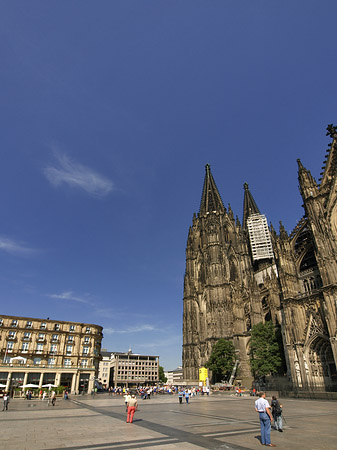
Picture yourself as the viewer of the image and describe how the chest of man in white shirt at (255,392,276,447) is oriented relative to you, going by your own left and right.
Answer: facing away from the viewer and to the right of the viewer

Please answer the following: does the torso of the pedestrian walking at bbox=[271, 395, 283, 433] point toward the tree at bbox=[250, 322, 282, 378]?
yes

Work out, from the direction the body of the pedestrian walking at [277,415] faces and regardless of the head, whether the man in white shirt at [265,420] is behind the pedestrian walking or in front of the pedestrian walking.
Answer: behind

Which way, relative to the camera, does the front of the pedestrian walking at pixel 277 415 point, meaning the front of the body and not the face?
away from the camera
